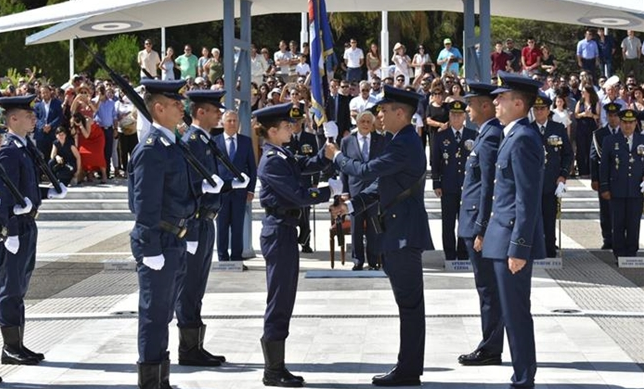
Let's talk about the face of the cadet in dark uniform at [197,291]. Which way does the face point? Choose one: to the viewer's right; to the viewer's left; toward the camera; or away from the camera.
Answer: to the viewer's right

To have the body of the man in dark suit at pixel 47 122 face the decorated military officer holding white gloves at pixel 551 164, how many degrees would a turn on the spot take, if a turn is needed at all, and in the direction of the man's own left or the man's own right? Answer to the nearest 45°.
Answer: approximately 45° to the man's own left

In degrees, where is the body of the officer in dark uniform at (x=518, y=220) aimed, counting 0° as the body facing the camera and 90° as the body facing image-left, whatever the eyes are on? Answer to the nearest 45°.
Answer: approximately 90°

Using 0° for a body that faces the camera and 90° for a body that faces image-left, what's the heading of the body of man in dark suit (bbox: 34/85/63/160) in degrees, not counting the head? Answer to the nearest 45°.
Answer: approximately 0°

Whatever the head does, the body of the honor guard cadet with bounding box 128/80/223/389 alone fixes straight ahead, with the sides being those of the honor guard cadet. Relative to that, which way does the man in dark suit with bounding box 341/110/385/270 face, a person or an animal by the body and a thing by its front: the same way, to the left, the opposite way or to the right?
to the right

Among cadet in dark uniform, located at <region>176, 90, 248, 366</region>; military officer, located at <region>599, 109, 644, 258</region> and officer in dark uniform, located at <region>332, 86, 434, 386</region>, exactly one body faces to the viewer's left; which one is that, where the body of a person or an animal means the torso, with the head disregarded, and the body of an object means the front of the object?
the officer in dark uniform

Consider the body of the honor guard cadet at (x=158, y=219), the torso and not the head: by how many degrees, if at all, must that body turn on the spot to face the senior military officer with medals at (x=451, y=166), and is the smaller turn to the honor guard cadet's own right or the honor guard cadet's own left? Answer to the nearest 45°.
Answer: approximately 45° to the honor guard cadet's own left

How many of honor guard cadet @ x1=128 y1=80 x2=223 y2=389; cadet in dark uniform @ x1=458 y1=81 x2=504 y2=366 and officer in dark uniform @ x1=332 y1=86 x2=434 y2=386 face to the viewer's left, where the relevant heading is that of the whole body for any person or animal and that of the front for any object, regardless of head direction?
2

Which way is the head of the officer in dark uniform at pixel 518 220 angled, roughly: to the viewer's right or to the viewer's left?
to the viewer's left

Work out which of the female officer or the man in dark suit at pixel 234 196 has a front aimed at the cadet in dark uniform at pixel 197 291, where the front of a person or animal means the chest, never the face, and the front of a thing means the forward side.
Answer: the man in dark suit

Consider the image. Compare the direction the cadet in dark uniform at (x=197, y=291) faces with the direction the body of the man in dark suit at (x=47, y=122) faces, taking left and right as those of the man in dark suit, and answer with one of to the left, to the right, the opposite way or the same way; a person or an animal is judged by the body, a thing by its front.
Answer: to the left

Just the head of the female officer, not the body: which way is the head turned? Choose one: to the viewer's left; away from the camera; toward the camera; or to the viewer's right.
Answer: to the viewer's right

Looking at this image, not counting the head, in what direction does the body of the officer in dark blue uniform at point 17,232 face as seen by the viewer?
to the viewer's right

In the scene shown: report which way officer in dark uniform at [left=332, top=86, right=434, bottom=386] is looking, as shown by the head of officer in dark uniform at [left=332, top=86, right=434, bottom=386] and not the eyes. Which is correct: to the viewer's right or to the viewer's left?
to the viewer's left

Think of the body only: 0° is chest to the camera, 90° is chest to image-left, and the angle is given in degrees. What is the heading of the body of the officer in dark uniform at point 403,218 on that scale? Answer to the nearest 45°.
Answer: approximately 90°
